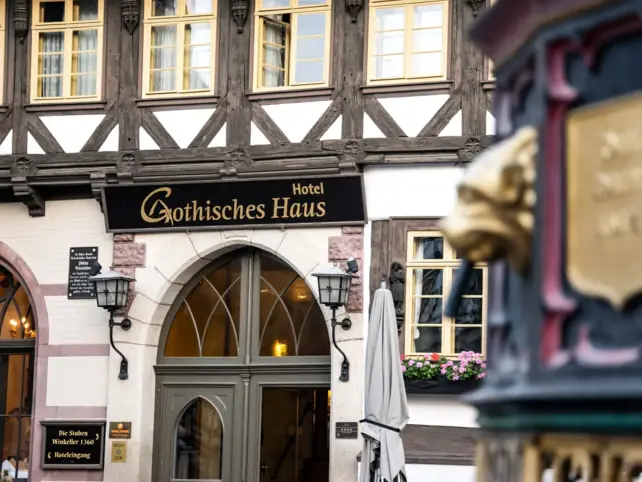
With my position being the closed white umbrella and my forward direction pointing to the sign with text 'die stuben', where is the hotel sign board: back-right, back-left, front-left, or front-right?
front-right

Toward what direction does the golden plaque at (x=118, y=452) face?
toward the camera

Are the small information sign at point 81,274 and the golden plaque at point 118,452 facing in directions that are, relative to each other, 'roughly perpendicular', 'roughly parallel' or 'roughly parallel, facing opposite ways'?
roughly parallel

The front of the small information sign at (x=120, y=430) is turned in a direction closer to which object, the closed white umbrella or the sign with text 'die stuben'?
the closed white umbrella

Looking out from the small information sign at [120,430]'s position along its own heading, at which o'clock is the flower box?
The flower box is roughly at 10 o'clock from the small information sign.

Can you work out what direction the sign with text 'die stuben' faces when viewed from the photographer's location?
facing the viewer

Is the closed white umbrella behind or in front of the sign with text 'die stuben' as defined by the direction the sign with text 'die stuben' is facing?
in front

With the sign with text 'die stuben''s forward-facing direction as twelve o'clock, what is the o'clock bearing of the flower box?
The flower box is roughly at 10 o'clock from the sign with text 'die stuben'.

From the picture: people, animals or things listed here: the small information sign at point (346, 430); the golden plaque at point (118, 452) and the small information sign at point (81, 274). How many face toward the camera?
3

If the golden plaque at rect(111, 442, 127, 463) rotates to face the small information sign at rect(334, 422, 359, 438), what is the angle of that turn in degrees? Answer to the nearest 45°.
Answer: approximately 45° to its left

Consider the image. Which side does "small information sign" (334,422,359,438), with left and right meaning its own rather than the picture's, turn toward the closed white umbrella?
front

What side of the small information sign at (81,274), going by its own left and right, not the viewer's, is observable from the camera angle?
front

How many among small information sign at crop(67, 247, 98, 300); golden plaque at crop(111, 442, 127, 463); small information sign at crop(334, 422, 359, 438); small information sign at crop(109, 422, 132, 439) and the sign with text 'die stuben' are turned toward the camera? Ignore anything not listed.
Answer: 5
